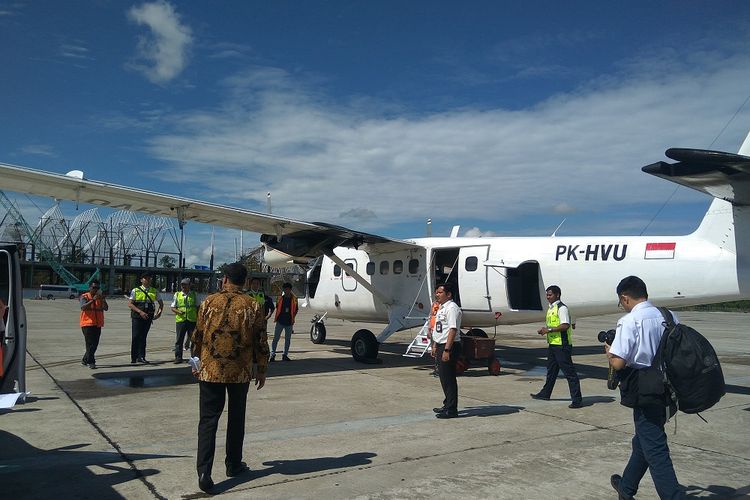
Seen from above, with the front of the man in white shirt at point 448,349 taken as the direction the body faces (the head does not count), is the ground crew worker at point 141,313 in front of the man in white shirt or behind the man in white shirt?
in front

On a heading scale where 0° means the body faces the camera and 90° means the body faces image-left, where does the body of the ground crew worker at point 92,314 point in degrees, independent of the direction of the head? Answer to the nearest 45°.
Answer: approximately 0°

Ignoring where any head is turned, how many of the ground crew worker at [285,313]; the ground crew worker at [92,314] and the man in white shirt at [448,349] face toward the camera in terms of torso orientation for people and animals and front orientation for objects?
2

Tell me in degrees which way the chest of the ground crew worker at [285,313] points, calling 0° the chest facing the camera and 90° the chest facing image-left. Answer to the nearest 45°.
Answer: approximately 0°

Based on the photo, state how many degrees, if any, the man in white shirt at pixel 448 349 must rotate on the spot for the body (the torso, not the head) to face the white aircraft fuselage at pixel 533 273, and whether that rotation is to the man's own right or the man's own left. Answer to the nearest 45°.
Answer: approximately 90° to the man's own right

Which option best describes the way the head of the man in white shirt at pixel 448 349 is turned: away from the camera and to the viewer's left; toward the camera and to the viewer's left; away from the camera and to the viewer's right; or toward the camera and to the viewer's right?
toward the camera and to the viewer's left

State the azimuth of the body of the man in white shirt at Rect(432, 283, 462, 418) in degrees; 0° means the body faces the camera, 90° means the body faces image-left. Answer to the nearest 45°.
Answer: approximately 90°

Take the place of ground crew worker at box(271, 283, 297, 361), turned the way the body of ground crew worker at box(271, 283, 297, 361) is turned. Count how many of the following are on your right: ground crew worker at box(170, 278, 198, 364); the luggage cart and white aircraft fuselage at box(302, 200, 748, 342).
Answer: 1

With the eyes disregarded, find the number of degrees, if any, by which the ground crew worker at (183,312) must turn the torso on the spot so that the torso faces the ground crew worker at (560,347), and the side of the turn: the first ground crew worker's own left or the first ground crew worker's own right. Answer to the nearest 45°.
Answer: approximately 45° to the first ground crew worker's own left

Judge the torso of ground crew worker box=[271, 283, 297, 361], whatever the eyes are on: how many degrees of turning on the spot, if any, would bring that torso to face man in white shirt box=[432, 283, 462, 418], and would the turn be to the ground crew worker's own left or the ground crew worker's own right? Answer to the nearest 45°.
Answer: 0° — they already face them
